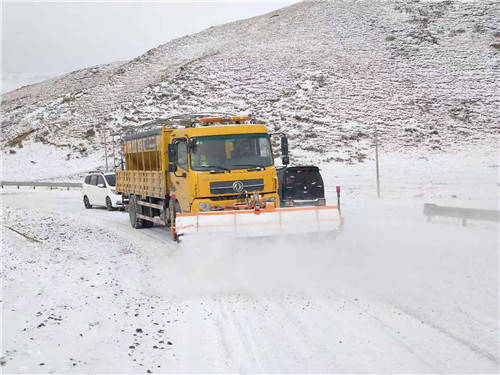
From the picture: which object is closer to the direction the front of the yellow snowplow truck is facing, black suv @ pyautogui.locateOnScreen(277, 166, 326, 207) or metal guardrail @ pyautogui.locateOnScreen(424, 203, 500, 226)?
the metal guardrail

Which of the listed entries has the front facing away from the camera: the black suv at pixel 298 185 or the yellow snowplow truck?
the black suv

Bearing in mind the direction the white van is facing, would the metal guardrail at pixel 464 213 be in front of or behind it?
in front

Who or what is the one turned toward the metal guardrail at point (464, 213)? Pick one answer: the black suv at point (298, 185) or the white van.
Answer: the white van

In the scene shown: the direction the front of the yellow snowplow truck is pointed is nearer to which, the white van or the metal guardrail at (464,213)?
the metal guardrail

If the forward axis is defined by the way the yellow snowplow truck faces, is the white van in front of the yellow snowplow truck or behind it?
behind

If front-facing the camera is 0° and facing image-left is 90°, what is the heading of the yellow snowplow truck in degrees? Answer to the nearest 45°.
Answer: approximately 315°

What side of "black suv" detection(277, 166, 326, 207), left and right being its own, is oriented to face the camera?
back

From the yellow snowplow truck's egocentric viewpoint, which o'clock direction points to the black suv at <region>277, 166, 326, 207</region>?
The black suv is roughly at 8 o'clock from the yellow snowplow truck.

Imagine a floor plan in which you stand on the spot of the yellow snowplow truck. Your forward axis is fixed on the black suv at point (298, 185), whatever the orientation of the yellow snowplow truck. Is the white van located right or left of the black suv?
left

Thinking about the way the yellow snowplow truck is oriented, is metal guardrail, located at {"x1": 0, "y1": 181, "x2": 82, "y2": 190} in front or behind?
behind

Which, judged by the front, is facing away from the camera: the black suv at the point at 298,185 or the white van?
the black suv

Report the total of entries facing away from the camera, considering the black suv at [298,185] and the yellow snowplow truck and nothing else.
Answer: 1
